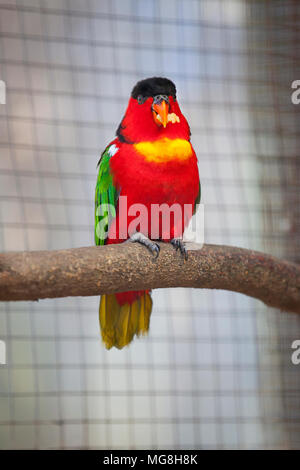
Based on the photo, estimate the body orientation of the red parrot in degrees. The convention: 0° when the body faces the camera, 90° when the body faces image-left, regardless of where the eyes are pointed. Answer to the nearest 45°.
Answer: approximately 315°
